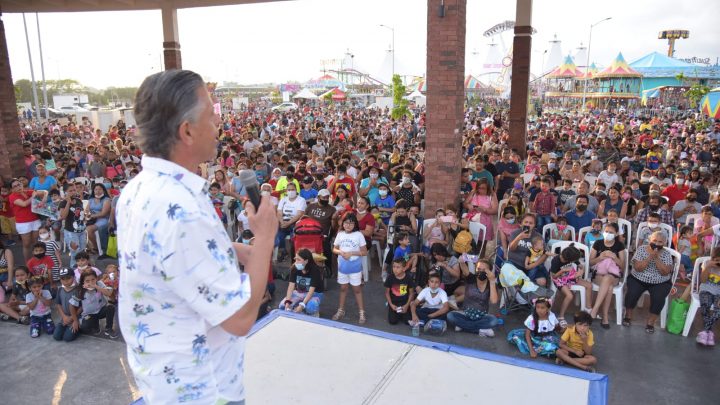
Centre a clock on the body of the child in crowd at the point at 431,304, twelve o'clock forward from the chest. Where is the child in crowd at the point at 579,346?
the child in crowd at the point at 579,346 is roughly at 10 o'clock from the child in crowd at the point at 431,304.

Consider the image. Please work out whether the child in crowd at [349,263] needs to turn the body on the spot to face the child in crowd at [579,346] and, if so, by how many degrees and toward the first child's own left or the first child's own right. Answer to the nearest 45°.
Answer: approximately 45° to the first child's own left

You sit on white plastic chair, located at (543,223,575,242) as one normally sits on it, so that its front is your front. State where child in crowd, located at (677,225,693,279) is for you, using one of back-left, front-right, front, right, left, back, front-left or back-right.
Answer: left

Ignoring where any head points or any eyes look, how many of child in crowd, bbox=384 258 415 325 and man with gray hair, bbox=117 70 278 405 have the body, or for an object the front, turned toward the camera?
1

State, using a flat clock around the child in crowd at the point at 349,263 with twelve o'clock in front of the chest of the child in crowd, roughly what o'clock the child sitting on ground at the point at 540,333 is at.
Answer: The child sitting on ground is roughly at 10 o'clock from the child in crowd.

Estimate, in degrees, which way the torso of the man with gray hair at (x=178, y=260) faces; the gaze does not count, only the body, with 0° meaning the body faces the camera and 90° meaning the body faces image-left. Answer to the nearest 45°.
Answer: approximately 225°

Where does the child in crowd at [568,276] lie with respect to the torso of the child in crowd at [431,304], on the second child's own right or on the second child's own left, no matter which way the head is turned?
on the second child's own left

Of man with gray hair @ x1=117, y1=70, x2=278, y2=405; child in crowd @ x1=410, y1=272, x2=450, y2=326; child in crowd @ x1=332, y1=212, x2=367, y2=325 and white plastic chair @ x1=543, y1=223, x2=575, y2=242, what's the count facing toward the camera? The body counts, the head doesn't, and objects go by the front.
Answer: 3

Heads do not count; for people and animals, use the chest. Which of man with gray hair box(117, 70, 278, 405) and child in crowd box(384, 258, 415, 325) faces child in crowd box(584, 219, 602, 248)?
the man with gray hair

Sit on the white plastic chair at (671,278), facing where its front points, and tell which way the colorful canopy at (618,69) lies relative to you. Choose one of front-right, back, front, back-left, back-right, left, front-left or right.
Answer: back-right

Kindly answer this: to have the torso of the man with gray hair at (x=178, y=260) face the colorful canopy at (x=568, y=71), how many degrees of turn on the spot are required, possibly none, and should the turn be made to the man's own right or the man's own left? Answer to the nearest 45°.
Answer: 0° — they already face it

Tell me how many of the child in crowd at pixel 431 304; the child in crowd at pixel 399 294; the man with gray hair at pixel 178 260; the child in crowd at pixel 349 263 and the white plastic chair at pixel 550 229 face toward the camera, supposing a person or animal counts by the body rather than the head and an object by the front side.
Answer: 4

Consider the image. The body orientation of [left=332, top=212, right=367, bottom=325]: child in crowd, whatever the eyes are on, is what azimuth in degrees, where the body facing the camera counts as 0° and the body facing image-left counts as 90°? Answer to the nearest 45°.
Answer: approximately 0°

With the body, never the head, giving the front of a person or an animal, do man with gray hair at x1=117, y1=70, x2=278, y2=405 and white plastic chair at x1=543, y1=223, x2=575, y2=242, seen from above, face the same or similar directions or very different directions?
very different directions

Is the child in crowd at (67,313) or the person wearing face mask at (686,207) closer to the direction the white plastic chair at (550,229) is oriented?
the child in crowd

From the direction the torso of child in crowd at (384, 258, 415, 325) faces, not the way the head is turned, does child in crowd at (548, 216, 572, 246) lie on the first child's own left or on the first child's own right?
on the first child's own left
